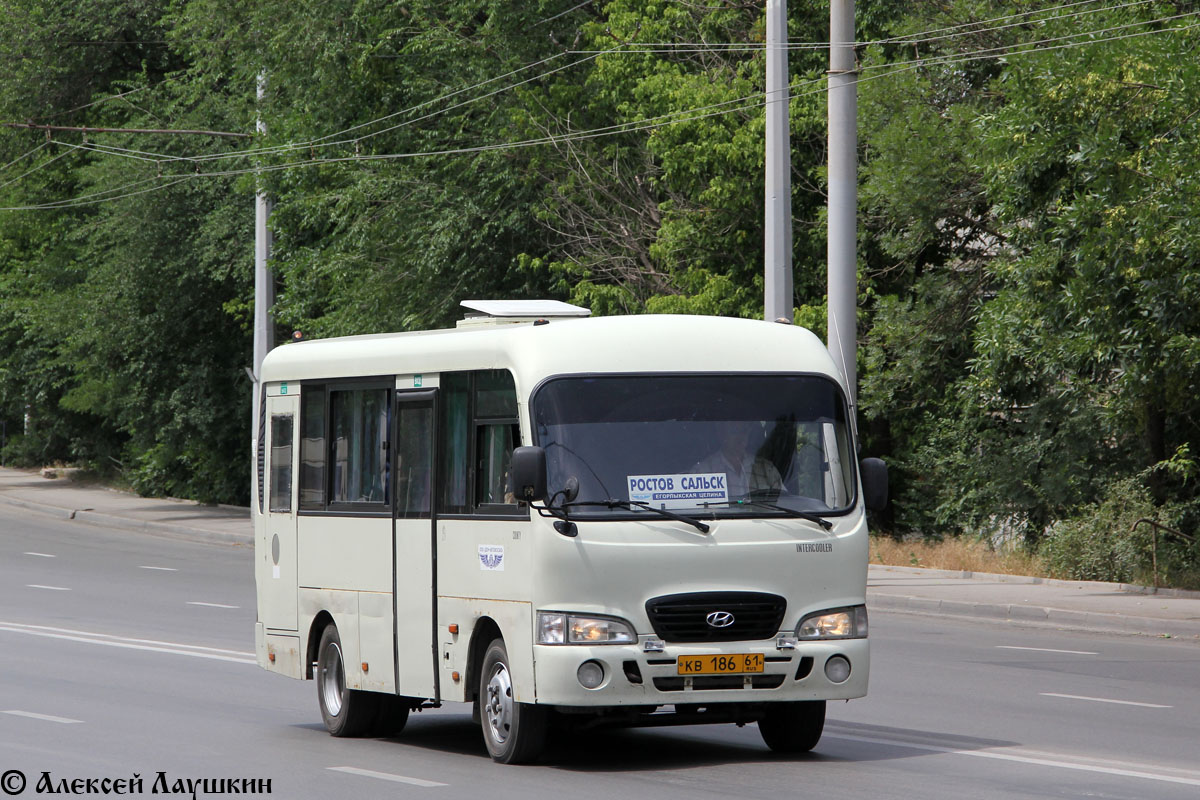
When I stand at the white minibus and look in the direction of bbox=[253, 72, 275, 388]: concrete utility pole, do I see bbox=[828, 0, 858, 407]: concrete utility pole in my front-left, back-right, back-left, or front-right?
front-right

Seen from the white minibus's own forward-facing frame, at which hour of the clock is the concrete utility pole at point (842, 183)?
The concrete utility pole is roughly at 8 o'clock from the white minibus.

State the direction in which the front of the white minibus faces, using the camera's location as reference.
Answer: facing the viewer and to the right of the viewer

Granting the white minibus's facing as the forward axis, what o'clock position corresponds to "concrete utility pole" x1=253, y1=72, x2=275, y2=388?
The concrete utility pole is roughly at 7 o'clock from the white minibus.

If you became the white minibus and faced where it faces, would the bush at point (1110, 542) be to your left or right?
on your left

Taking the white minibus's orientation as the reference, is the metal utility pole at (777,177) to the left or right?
on its left
